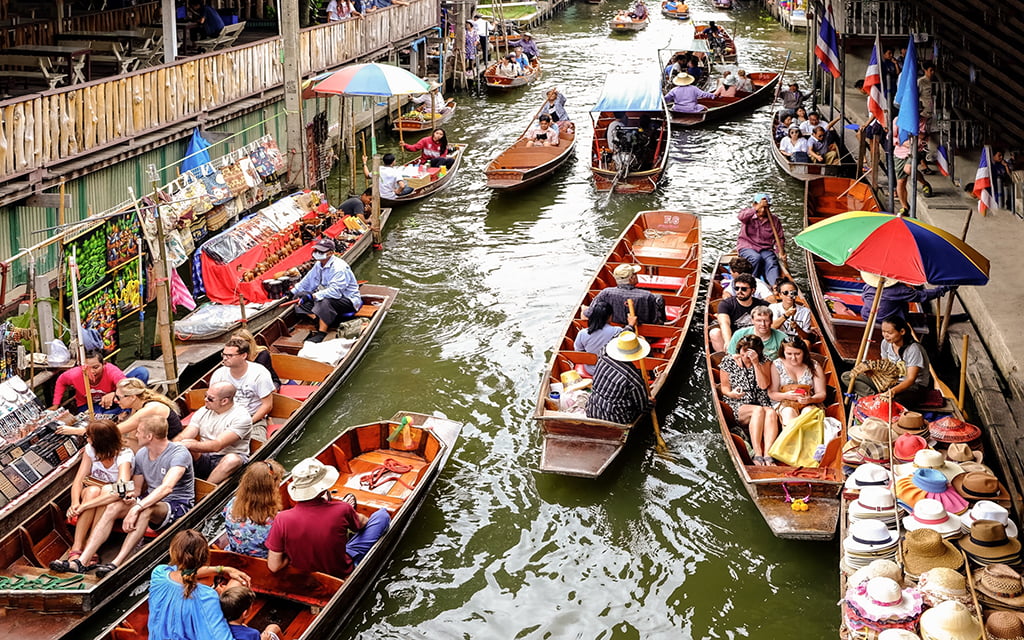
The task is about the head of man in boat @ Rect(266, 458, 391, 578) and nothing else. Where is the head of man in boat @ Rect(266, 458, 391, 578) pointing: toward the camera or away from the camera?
away from the camera

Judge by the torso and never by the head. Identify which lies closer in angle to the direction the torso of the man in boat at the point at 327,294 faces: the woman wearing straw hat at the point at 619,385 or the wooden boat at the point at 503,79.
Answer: the woman wearing straw hat

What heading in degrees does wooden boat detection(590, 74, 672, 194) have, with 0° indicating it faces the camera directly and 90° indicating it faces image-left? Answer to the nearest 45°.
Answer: approximately 180°

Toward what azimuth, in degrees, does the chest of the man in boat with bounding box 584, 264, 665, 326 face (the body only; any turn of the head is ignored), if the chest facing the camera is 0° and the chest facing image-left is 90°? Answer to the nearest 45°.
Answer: approximately 180°

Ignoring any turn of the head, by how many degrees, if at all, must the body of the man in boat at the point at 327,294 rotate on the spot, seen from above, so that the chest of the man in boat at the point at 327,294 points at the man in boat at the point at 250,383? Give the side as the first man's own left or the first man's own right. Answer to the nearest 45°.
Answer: approximately 45° to the first man's own left

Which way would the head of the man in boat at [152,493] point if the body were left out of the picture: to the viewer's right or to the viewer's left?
to the viewer's left

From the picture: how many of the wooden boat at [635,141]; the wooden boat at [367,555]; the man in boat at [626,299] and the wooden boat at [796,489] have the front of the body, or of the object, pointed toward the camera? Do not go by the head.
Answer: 1

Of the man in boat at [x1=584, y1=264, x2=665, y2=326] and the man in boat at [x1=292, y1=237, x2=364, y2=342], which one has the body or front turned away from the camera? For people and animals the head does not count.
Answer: the man in boat at [x1=584, y1=264, x2=665, y2=326]

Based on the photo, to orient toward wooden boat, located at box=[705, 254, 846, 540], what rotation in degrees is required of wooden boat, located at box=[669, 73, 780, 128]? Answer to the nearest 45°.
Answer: approximately 135° to its right

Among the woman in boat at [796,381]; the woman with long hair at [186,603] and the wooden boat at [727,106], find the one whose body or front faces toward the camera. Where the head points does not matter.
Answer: the woman in boat

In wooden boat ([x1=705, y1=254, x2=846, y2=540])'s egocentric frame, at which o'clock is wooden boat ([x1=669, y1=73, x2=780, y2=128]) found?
wooden boat ([x1=669, y1=73, x2=780, y2=128]) is roughly at 6 o'clock from wooden boat ([x1=705, y1=254, x2=846, y2=540]).

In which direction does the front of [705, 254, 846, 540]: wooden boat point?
toward the camera

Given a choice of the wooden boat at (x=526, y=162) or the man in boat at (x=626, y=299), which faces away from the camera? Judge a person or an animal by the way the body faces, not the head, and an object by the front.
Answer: the man in boat

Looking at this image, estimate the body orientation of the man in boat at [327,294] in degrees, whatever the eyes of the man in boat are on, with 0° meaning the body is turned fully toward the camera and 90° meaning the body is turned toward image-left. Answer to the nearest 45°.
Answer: approximately 45°
